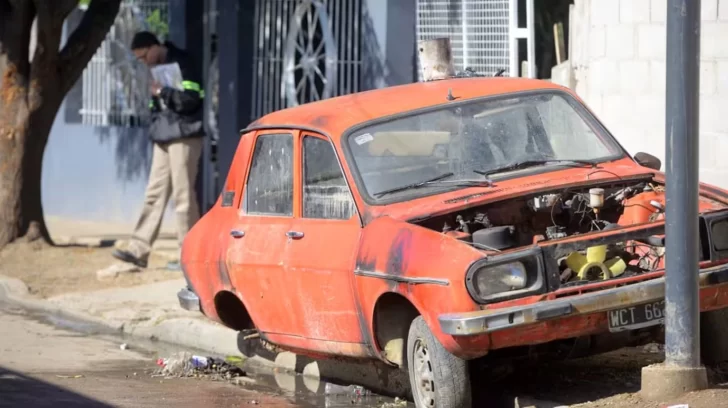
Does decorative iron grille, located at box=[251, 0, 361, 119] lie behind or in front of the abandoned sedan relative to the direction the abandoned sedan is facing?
behind

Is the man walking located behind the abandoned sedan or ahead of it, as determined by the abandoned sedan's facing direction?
behind

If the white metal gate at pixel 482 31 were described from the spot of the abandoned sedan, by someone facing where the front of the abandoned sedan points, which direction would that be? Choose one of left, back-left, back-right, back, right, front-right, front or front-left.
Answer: back-left

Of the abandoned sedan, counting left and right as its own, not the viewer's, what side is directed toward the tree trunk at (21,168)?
back

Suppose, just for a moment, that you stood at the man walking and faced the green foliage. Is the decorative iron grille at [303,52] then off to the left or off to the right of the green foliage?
right

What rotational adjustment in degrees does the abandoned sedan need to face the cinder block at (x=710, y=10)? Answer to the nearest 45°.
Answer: approximately 90° to its left

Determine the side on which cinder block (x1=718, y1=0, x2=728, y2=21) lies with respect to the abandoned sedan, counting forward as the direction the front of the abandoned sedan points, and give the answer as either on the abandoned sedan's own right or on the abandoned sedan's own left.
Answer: on the abandoned sedan's own left

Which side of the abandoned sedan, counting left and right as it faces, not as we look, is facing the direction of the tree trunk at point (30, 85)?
back

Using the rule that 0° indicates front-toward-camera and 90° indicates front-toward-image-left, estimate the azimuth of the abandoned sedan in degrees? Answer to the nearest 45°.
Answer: approximately 315°

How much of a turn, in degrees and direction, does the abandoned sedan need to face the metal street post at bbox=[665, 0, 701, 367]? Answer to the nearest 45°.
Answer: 0° — it already faces it
